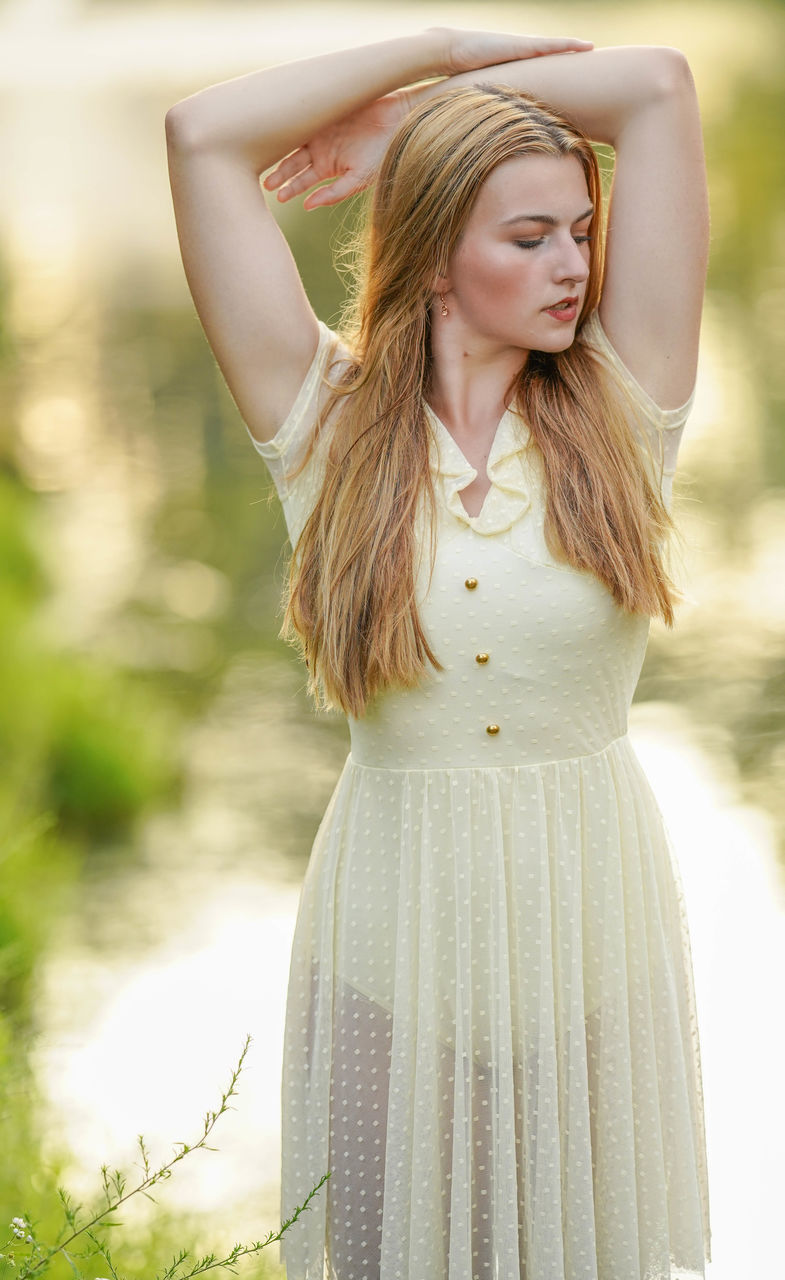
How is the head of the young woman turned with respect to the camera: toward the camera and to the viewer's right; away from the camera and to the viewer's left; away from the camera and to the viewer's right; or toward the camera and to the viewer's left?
toward the camera and to the viewer's right

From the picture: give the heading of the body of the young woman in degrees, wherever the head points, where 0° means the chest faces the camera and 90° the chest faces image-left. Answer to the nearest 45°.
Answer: approximately 0°
